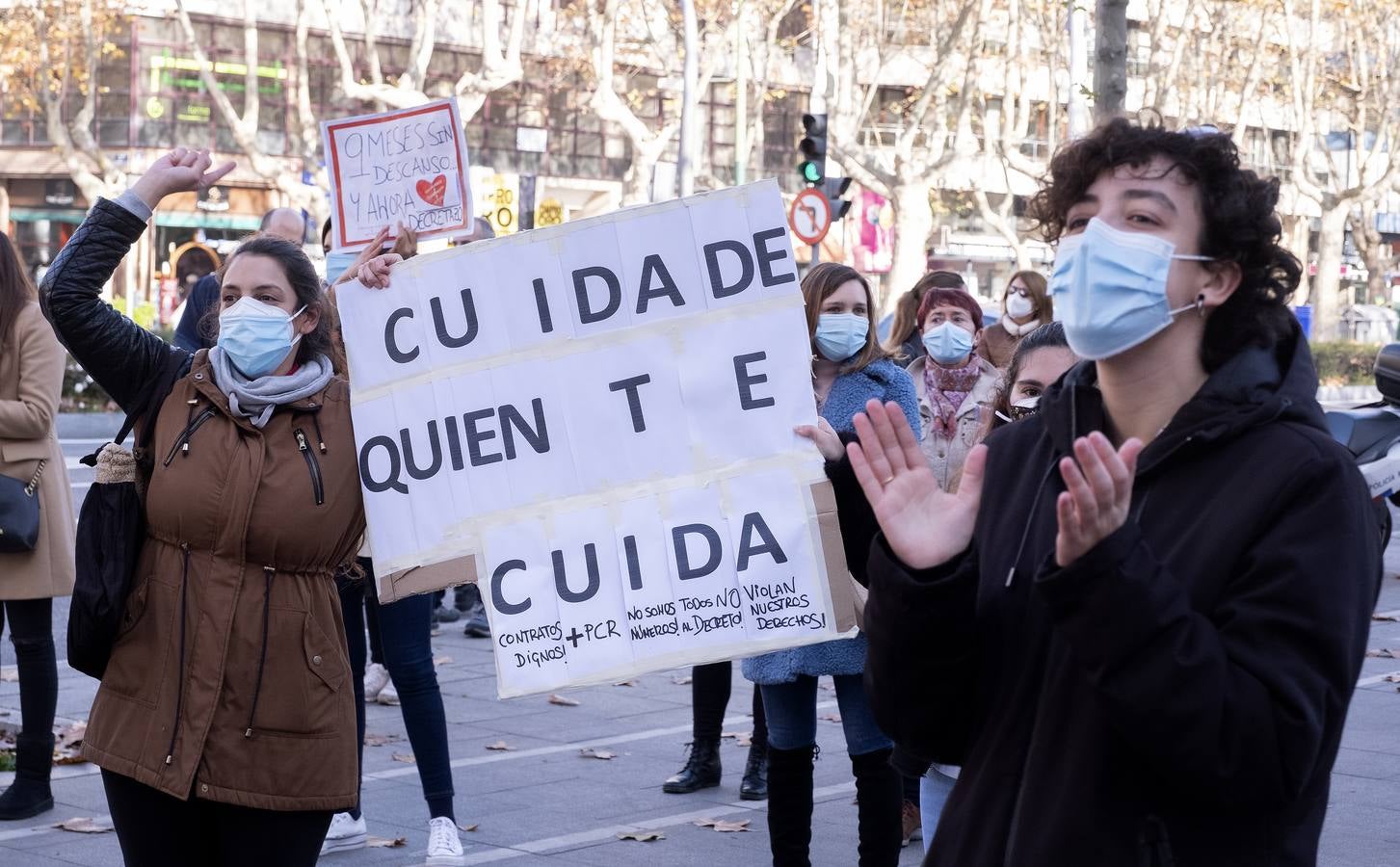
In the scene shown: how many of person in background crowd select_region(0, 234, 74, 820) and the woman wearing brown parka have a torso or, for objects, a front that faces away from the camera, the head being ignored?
0

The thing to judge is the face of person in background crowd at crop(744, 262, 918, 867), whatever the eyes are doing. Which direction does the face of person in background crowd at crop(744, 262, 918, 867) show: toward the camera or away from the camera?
toward the camera

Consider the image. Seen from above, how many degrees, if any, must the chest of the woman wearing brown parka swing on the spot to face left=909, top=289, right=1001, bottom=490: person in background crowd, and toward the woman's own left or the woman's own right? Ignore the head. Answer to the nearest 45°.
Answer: approximately 135° to the woman's own left

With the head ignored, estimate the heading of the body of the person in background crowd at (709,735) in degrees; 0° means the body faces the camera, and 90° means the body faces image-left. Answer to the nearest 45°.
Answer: approximately 45°

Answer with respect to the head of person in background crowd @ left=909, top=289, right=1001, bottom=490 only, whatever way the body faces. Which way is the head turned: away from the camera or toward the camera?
toward the camera

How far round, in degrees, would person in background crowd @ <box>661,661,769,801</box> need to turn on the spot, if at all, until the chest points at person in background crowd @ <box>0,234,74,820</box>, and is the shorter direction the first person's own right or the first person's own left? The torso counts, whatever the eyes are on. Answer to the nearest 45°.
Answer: approximately 45° to the first person's own right

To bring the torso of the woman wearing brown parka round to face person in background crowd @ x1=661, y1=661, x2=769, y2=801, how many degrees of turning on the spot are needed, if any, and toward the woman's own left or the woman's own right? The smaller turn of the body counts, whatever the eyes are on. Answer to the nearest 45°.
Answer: approximately 135° to the woman's own left

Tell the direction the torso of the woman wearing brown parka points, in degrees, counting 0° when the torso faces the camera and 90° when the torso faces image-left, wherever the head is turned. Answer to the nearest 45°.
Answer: approximately 0°

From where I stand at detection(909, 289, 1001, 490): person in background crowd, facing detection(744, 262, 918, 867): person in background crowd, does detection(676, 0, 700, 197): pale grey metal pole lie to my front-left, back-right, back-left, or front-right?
back-right

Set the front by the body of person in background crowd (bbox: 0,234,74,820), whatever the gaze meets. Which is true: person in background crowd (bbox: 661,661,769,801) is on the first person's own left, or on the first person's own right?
on the first person's own left

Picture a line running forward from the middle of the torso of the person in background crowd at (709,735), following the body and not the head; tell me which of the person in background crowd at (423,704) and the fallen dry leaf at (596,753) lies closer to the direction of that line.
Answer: the person in background crowd

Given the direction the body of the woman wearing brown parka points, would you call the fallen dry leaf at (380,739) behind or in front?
behind
